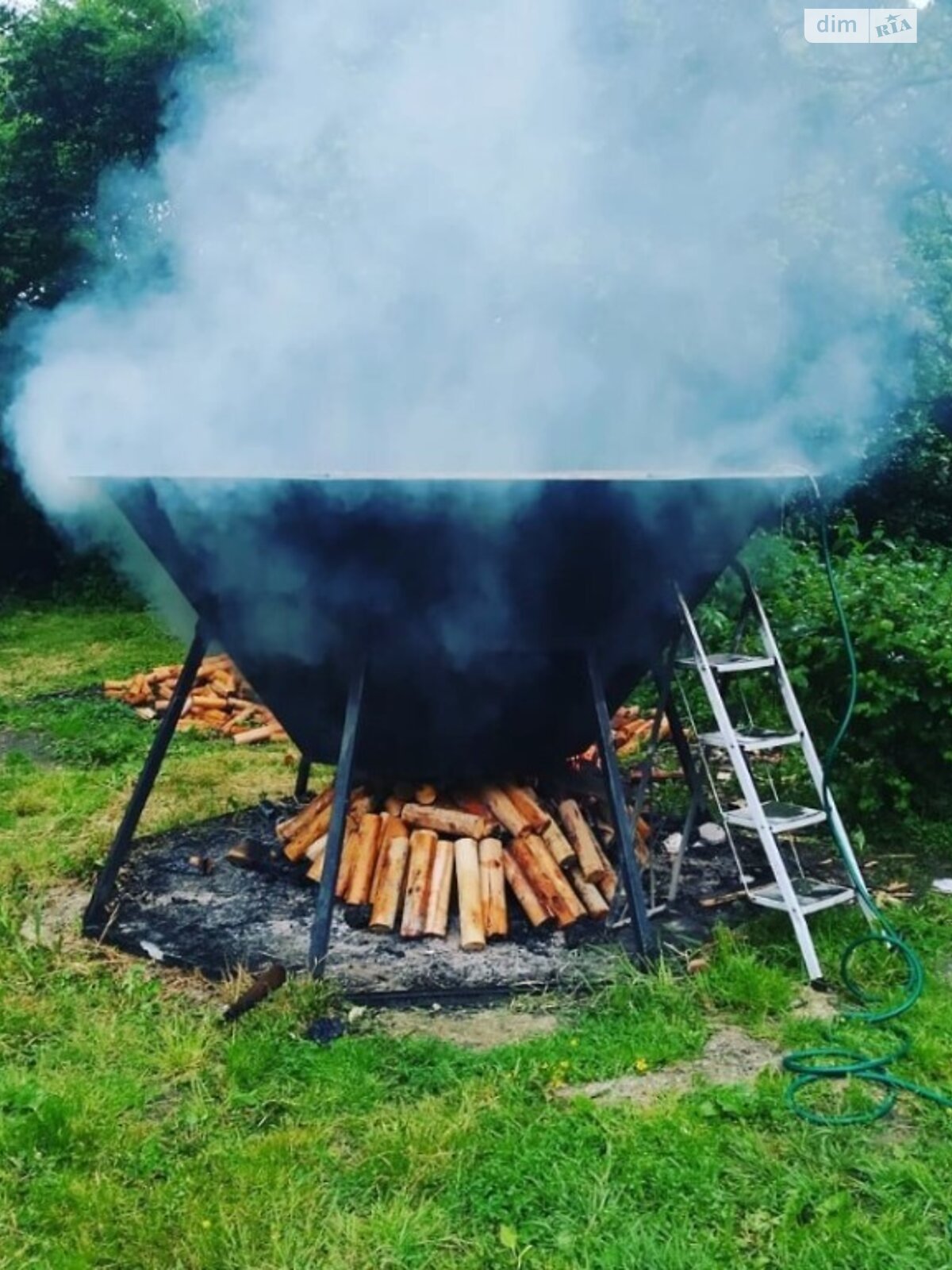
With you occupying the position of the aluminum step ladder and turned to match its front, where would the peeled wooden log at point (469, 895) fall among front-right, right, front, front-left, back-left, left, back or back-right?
back-right

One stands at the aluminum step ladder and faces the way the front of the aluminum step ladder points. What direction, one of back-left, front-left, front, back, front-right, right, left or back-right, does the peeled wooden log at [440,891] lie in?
back-right

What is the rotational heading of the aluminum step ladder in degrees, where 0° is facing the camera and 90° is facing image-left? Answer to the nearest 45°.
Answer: approximately 315°

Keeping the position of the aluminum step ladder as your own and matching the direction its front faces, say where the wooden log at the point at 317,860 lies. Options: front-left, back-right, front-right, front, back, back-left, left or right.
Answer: back-right

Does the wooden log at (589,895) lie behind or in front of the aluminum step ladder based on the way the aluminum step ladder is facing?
behind

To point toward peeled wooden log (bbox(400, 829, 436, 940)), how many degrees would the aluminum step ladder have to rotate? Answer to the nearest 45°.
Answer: approximately 135° to its right

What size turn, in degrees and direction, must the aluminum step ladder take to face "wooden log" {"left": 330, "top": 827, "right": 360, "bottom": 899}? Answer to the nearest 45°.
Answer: approximately 135° to its right

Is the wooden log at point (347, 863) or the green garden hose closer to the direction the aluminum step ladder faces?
the green garden hose
